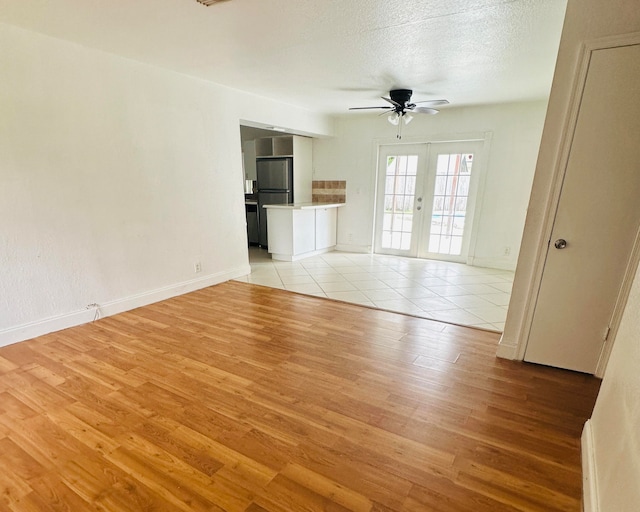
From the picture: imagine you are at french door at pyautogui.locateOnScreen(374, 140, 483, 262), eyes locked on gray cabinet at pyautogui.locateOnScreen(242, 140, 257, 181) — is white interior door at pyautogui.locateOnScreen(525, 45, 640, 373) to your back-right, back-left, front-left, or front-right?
back-left

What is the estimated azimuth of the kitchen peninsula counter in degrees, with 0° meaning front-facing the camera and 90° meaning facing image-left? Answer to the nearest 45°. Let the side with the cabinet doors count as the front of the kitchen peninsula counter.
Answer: approximately 315°

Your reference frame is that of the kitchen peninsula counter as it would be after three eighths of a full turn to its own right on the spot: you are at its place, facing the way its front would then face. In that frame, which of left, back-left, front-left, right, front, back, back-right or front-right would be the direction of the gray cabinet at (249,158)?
front-right

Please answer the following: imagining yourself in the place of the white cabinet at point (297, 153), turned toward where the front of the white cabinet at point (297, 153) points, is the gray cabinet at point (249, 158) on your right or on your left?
on your right

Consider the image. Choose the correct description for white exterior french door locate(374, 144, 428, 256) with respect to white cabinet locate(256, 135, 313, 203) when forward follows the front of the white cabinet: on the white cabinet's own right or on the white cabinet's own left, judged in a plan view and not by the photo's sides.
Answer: on the white cabinet's own left

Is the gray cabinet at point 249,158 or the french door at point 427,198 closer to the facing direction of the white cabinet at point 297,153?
the gray cabinet

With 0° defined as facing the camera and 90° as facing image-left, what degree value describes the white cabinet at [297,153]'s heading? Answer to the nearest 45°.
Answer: approximately 45°

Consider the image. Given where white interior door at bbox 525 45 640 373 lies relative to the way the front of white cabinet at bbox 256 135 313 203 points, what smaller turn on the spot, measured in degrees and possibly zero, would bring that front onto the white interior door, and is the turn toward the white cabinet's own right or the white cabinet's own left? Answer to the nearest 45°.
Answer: approximately 45° to the white cabinet's own left
